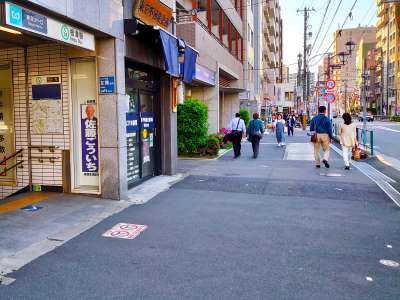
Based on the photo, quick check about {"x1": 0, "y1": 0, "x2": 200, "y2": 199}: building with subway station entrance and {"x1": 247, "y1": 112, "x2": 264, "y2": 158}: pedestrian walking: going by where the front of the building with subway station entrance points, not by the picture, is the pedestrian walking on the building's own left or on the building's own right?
on the building's own left

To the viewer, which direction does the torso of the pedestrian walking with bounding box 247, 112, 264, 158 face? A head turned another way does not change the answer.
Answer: away from the camera

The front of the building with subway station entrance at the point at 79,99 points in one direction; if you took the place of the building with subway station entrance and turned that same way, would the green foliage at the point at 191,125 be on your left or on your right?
on your left

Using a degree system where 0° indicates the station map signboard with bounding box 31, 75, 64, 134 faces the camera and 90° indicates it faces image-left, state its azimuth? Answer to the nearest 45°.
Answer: approximately 0°

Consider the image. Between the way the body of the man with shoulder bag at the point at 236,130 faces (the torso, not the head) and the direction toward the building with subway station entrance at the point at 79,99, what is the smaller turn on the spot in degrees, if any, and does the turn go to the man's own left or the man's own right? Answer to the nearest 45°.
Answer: approximately 180°

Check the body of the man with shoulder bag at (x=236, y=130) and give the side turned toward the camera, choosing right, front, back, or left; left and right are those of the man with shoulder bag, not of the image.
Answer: back

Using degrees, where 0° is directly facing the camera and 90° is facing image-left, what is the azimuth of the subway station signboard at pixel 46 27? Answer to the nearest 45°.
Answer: approximately 315°

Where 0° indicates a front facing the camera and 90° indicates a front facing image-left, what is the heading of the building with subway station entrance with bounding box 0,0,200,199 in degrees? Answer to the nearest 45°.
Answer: approximately 315°
